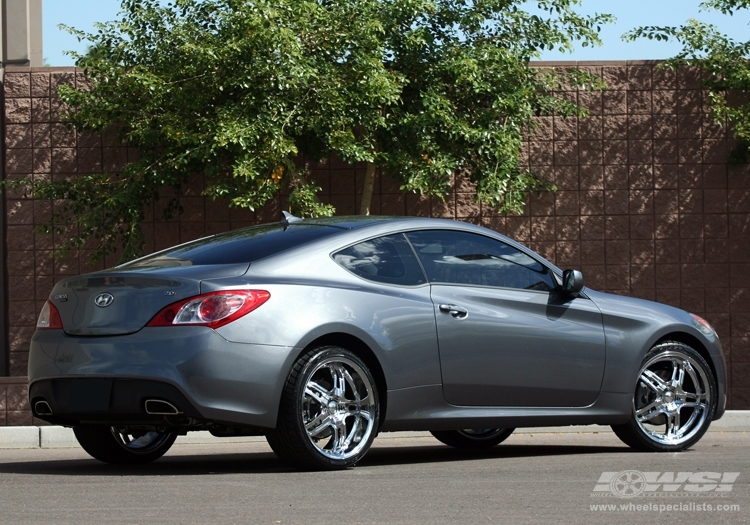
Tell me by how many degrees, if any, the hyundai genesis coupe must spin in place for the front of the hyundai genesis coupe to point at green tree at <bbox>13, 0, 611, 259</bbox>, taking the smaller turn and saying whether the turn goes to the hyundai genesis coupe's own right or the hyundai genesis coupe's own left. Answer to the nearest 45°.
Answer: approximately 45° to the hyundai genesis coupe's own left

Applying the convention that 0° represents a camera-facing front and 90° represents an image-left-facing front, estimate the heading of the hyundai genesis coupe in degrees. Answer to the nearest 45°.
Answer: approximately 225°

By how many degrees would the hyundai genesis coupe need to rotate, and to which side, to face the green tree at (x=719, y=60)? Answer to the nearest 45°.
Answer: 0° — it already faces it
